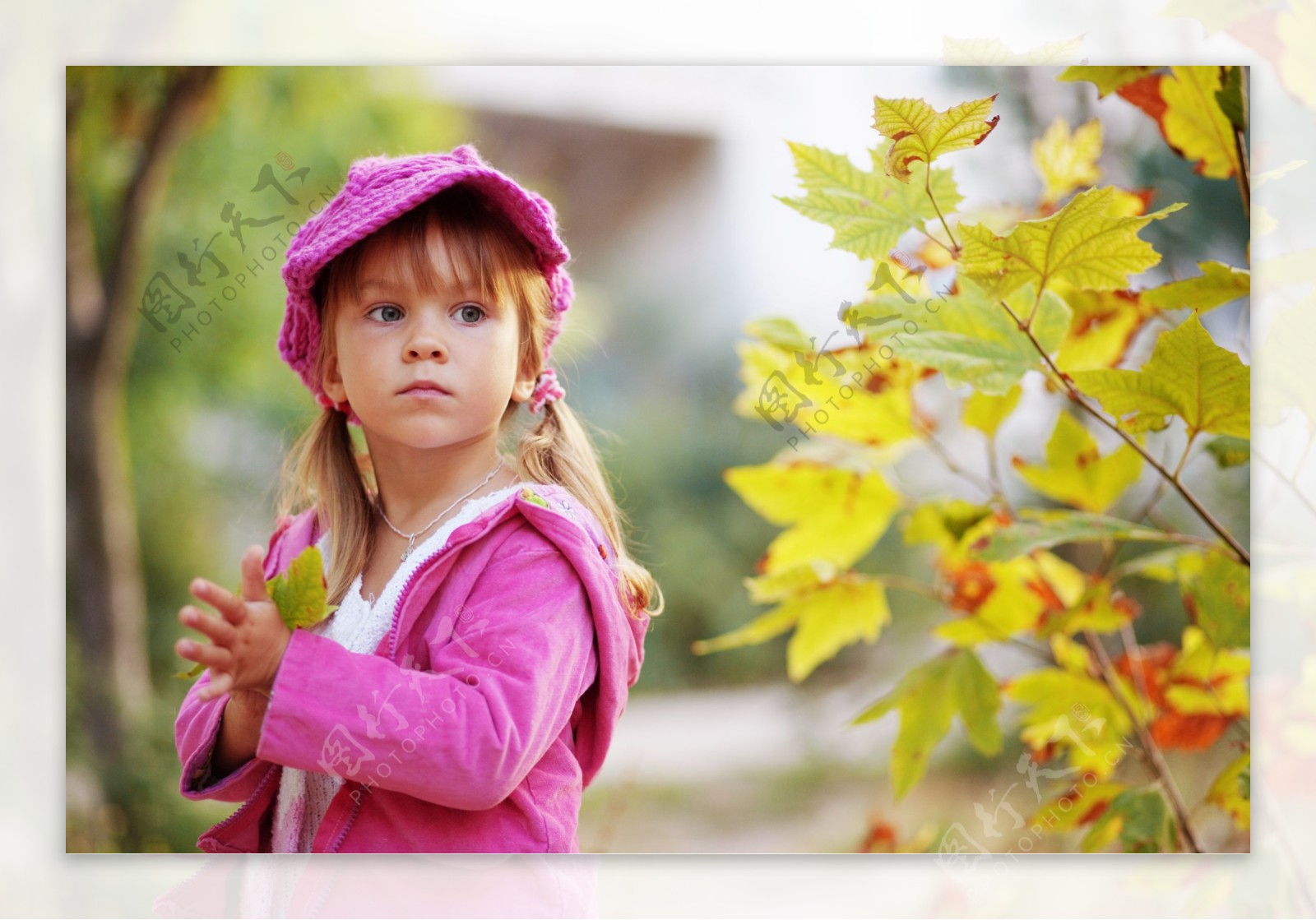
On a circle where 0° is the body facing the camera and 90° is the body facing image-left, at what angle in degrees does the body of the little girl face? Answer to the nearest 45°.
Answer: approximately 45°
